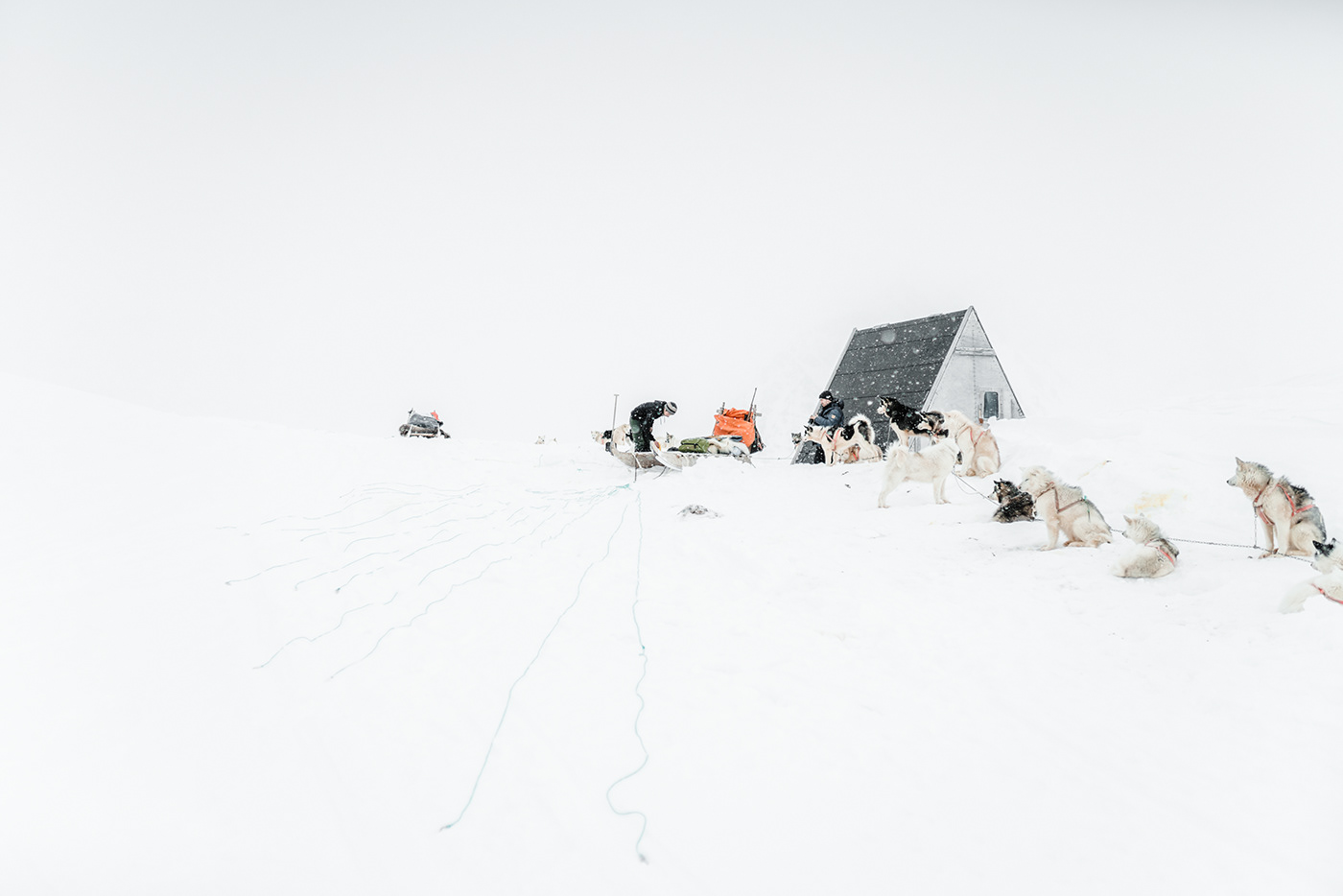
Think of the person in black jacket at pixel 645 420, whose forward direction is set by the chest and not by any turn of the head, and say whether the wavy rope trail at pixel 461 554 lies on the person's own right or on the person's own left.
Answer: on the person's own right

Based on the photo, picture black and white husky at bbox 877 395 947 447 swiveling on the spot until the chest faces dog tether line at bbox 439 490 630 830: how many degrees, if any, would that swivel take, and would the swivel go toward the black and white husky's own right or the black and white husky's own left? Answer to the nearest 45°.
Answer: approximately 90° to the black and white husky's own left

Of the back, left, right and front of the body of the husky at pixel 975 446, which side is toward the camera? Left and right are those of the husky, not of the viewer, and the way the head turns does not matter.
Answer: left

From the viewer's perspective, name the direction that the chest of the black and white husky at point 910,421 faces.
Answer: to the viewer's left

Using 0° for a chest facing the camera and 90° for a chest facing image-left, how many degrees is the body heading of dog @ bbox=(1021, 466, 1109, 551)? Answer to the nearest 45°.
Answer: approximately 90°

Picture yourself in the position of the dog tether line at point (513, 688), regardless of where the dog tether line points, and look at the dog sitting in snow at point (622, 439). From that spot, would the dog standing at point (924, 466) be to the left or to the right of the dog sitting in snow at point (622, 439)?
right

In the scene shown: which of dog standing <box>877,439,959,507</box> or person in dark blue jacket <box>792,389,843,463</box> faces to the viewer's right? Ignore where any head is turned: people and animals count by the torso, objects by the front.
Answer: the dog standing

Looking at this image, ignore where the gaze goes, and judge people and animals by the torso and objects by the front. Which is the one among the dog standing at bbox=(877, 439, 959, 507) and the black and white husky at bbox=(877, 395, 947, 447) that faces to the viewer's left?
the black and white husky

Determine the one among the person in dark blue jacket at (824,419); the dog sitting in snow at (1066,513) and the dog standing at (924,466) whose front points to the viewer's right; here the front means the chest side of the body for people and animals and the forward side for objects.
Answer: the dog standing

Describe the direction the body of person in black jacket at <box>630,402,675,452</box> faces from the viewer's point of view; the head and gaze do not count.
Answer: to the viewer's right

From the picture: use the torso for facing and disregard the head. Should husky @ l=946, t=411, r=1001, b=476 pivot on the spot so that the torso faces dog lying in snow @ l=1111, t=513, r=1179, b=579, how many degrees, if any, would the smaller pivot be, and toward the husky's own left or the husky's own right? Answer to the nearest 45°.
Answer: approximately 90° to the husky's own left

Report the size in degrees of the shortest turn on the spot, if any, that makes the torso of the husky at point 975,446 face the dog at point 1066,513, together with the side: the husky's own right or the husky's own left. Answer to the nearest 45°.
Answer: approximately 90° to the husky's own left

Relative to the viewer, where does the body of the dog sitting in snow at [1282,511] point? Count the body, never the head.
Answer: to the viewer's left
